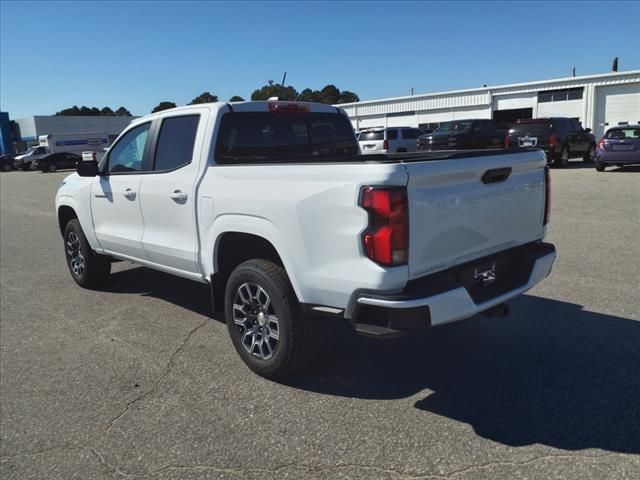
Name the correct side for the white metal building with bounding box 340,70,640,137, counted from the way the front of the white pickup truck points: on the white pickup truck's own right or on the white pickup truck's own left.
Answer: on the white pickup truck's own right

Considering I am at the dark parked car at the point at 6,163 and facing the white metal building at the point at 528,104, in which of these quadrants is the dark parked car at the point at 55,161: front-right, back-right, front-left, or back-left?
front-right

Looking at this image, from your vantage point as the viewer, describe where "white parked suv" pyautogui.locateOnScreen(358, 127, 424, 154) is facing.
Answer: facing away from the viewer and to the right of the viewer

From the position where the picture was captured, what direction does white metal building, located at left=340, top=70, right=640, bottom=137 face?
facing the viewer and to the left of the viewer

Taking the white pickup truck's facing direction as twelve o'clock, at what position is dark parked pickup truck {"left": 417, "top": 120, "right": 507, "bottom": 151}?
The dark parked pickup truck is roughly at 2 o'clock from the white pickup truck.

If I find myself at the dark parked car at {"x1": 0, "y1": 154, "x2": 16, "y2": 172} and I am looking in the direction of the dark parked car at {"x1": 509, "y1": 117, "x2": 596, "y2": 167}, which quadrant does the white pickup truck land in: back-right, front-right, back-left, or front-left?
front-right

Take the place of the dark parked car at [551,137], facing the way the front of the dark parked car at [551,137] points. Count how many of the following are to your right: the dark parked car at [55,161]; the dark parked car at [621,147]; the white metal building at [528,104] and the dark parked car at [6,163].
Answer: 1

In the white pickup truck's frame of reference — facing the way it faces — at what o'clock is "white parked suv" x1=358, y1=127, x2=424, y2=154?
The white parked suv is roughly at 2 o'clock from the white pickup truck.

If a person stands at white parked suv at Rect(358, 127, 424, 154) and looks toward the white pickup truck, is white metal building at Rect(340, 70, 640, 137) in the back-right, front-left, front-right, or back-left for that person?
back-left

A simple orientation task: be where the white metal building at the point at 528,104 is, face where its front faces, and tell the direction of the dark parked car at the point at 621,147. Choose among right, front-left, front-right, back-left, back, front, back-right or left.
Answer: front-left

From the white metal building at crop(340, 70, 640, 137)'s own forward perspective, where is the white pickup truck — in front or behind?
in front

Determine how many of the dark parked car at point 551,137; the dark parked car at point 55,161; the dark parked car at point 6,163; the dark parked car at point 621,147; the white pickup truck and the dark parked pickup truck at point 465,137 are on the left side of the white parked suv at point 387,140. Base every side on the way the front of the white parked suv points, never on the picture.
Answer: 2

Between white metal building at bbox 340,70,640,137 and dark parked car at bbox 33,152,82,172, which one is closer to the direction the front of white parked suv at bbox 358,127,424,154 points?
the white metal building

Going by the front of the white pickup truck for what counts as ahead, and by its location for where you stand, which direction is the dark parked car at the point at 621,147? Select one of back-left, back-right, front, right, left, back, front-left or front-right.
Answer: right

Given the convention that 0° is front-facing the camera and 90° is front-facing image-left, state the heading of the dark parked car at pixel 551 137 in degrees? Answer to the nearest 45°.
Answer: approximately 225°

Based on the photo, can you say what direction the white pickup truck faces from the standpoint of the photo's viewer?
facing away from the viewer and to the left of the viewer

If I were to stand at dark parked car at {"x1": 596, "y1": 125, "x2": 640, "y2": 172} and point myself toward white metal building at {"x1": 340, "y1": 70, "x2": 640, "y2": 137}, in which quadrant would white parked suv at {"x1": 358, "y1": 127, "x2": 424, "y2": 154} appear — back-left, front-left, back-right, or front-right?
front-left

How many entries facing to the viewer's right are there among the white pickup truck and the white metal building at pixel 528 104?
0

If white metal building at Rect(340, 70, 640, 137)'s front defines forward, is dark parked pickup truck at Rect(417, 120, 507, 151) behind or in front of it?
in front
